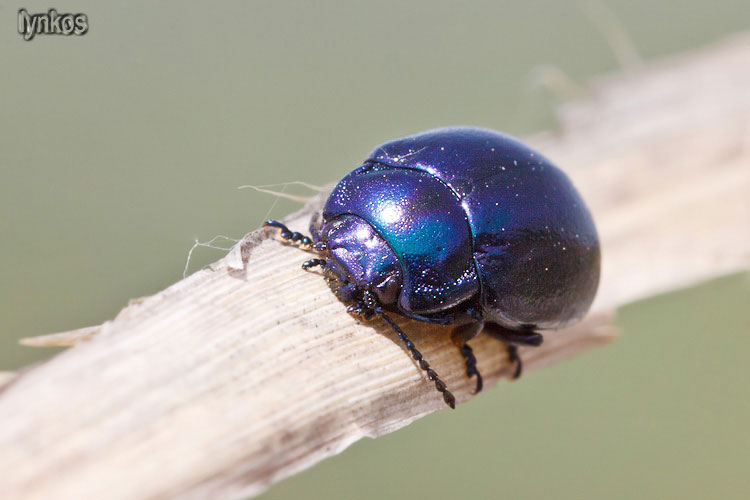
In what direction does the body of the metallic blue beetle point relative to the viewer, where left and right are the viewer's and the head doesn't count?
facing the viewer and to the left of the viewer
